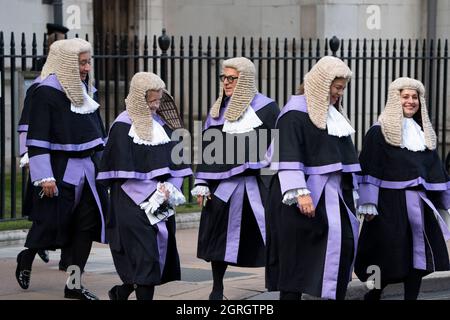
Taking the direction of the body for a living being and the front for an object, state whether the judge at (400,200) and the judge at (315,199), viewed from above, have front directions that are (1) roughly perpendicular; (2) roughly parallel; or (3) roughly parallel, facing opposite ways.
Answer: roughly parallel

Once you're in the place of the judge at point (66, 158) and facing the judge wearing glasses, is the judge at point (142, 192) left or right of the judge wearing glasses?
right

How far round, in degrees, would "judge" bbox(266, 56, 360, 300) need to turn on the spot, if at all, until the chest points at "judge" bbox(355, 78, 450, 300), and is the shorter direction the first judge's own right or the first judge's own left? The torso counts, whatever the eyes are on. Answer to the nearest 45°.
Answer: approximately 90° to the first judge's own left

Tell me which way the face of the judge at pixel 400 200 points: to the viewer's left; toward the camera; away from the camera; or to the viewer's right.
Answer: toward the camera

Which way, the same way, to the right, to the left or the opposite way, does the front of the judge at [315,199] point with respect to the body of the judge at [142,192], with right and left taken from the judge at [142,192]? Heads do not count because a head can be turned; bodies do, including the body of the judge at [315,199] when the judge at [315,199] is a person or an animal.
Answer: the same way

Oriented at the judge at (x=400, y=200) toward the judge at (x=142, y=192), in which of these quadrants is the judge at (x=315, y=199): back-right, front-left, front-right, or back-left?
front-left

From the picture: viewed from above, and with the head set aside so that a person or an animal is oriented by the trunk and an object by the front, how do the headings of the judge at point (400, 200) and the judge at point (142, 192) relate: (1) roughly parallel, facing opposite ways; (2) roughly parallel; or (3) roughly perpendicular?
roughly parallel

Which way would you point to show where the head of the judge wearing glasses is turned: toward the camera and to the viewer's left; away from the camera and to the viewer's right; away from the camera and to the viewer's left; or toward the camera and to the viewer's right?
toward the camera and to the viewer's left
